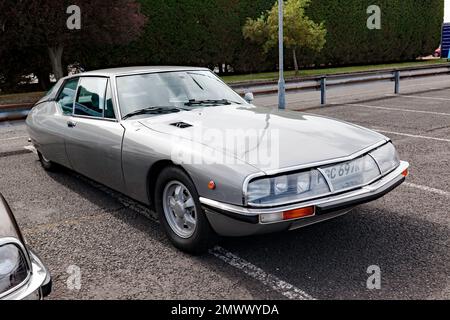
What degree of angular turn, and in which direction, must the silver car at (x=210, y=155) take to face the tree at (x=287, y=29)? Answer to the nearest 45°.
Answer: approximately 135° to its left

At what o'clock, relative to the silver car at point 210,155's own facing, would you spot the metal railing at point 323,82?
The metal railing is roughly at 8 o'clock from the silver car.

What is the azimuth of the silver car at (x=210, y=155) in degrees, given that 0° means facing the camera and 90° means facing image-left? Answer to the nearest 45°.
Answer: approximately 315°

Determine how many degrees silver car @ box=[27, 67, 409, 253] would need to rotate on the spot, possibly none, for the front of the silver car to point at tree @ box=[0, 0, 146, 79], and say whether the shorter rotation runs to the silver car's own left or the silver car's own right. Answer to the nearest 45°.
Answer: approximately 135° to the silver car's own left
